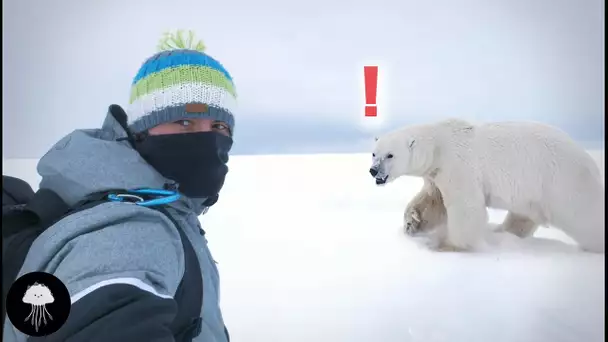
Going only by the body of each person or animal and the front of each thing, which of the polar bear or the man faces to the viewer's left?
the polar bear

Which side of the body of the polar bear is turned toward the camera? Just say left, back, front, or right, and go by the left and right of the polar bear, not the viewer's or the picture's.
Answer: left

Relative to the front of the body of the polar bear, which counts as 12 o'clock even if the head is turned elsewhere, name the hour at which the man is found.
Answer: The man is roughly at 10 o'clock from the polar bear.

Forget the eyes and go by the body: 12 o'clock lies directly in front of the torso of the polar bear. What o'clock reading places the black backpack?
The black backpack is roughly at 10 o'clock from the polar bear.

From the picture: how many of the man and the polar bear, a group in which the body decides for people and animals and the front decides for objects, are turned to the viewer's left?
1

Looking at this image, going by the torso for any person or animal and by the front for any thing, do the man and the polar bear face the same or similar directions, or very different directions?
very different directions

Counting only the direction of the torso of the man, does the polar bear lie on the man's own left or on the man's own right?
on the man's own left
